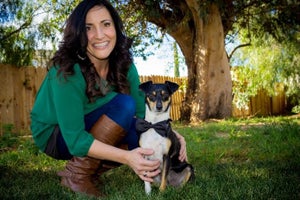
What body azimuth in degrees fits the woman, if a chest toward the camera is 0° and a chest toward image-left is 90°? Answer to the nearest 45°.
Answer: approximately 315°

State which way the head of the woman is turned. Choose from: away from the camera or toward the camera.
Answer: toward the camera

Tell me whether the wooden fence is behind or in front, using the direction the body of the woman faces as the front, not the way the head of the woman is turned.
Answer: behind

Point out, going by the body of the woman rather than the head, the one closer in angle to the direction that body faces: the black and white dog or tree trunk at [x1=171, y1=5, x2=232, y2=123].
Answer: the black and white dog

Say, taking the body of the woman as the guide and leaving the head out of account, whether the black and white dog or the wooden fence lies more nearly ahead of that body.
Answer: the black and white dog

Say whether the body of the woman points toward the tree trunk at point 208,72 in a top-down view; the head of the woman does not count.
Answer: no
